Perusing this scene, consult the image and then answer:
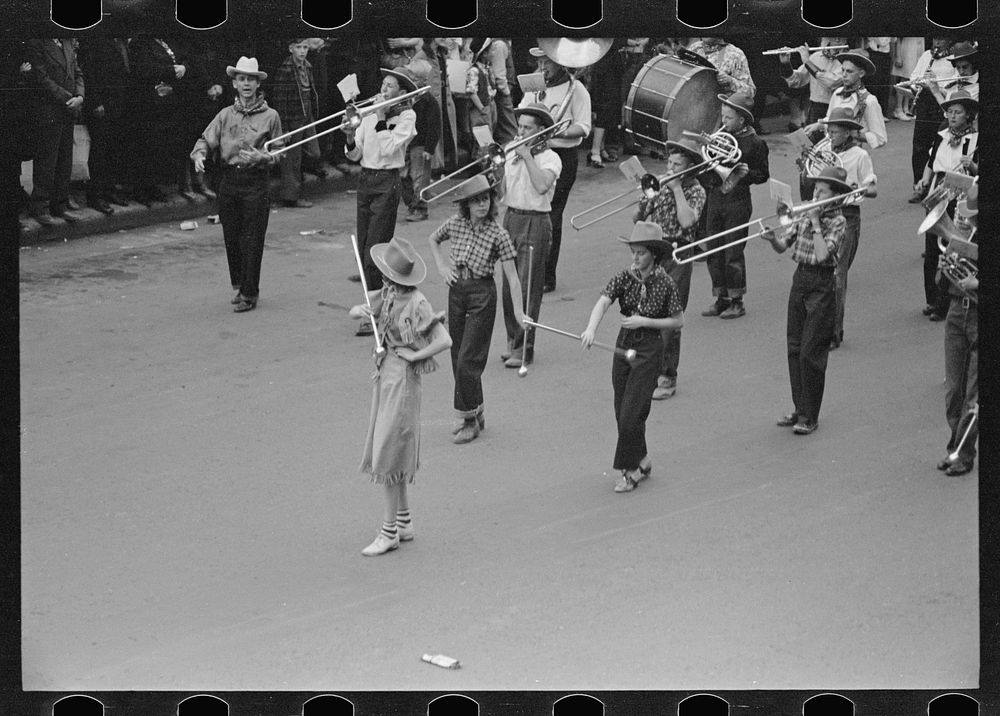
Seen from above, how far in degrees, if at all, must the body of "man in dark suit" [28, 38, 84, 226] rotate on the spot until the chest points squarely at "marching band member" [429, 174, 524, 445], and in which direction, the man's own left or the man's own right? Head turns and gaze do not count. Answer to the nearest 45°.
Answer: approximately 45° to the man's own left

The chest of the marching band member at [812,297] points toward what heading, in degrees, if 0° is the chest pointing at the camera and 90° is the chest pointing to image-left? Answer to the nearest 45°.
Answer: approximately 45°

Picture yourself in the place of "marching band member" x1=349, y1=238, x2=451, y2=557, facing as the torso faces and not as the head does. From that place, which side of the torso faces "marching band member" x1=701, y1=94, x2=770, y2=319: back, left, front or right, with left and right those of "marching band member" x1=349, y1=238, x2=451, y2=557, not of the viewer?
back

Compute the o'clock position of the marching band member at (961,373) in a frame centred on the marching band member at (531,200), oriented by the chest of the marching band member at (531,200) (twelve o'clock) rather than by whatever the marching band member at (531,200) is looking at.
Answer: the marching band member at (961,373) is roughly at 9 o'clock from the marching band member at (531,200).

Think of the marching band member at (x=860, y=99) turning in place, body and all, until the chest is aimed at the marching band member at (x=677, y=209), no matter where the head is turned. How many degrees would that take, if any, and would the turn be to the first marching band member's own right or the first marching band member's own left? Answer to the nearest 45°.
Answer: approximately 45° to the first marching band member's own right

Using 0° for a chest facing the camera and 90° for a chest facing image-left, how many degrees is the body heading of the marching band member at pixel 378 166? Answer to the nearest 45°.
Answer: approximately 45°
